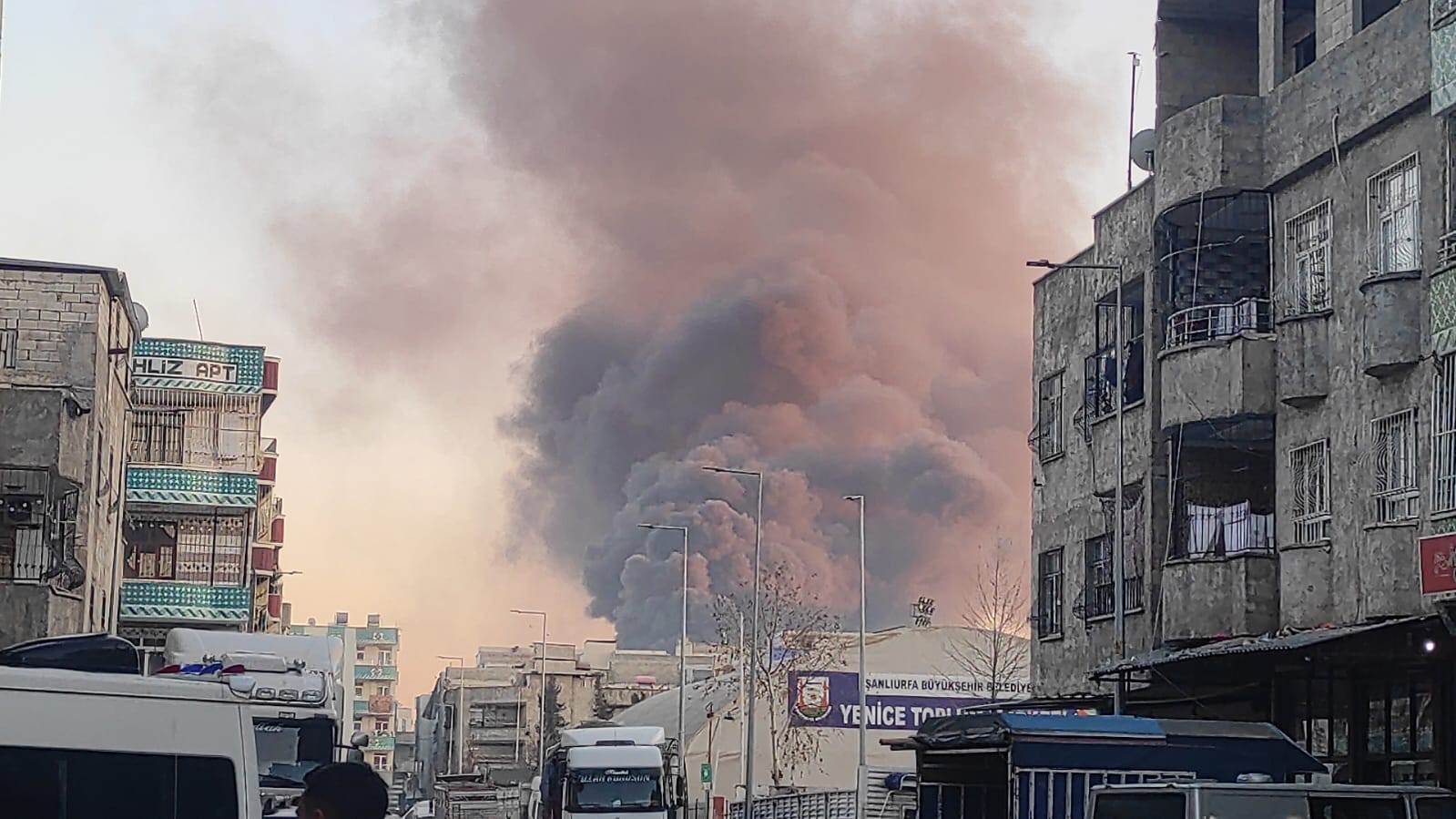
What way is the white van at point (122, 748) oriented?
to the viewer's left

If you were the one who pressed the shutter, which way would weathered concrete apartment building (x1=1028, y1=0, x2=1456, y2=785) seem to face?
facing the viewer and to the left of the viewer

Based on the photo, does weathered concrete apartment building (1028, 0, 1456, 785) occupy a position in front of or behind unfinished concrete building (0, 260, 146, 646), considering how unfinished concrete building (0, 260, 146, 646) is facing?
in front

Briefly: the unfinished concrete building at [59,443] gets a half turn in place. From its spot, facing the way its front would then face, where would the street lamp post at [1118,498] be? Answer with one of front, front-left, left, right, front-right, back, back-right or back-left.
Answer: back-right

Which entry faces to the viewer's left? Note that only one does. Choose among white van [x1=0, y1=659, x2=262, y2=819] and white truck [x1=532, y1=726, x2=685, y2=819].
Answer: the white van

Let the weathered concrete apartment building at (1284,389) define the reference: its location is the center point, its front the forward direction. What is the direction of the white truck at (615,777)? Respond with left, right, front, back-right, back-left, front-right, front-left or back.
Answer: right

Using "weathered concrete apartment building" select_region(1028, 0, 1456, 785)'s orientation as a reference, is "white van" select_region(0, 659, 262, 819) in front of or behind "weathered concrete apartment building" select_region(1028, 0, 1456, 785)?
in front

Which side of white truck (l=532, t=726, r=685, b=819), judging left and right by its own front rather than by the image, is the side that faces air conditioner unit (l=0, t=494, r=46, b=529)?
right

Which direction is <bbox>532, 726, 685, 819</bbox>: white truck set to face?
toward the camera

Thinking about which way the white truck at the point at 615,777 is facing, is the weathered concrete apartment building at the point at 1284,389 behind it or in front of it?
in front
